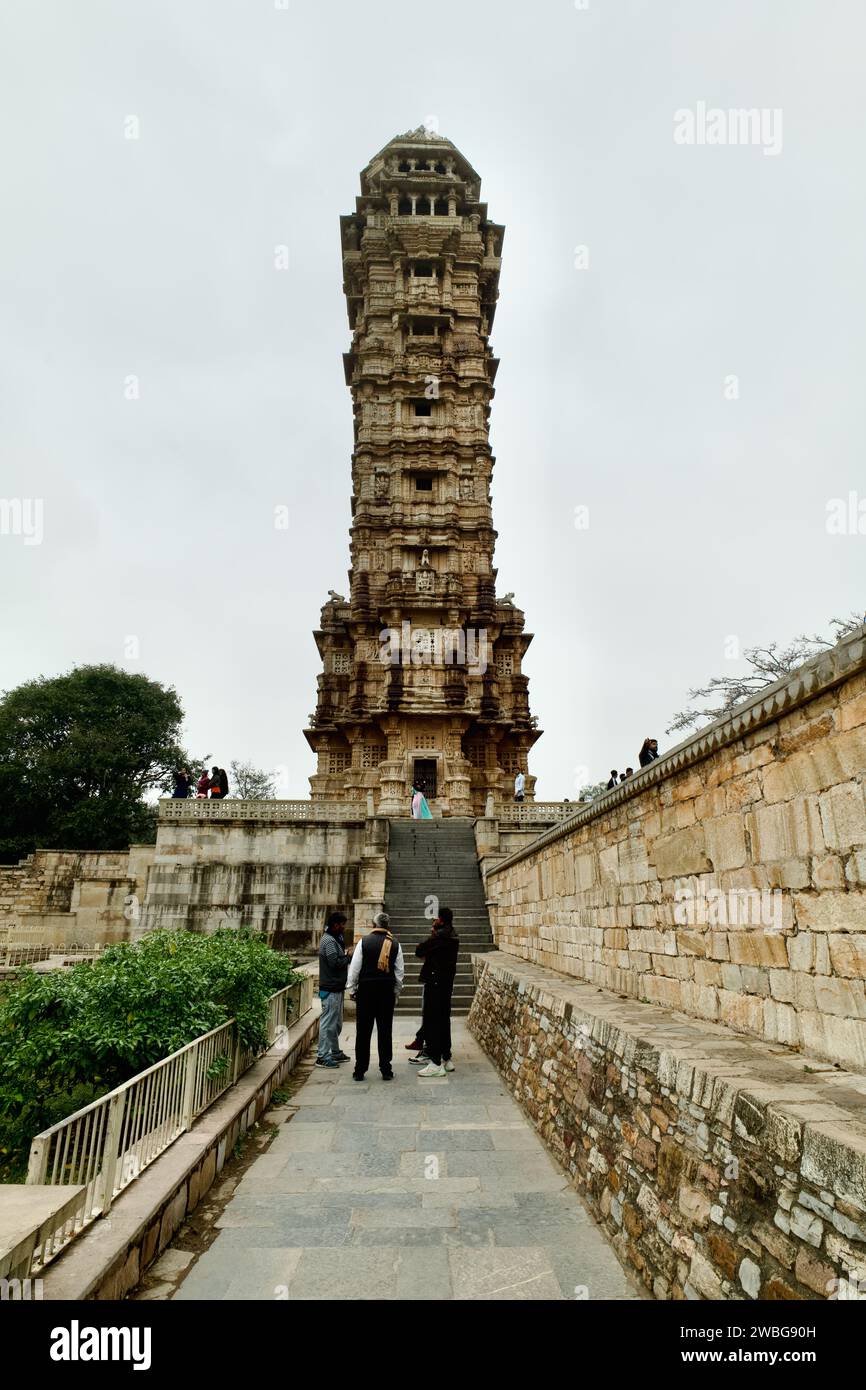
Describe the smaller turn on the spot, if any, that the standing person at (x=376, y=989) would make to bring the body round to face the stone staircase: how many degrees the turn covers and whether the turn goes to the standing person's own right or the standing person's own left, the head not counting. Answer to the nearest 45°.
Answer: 0° — they already face it

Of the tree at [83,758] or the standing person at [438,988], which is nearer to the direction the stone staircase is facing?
the standing person

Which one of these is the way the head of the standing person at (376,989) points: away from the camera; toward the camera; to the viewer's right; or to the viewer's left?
away from the camera

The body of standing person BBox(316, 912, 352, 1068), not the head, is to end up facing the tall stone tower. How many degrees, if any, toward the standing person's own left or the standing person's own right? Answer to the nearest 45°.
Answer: approximately 90° to the standing person's own left

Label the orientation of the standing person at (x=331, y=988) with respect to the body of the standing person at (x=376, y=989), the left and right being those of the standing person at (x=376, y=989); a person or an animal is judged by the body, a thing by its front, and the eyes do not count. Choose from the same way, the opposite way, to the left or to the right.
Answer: to the right

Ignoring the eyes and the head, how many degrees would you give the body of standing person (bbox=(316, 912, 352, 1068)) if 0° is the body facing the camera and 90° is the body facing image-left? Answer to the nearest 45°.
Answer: approximately 270°

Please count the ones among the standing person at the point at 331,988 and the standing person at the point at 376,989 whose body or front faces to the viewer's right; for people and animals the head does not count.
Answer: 1

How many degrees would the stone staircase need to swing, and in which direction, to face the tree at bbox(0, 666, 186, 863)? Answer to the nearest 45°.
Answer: approximately 135° to its right

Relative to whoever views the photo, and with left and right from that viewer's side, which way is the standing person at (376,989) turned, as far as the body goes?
facing away from the viewer

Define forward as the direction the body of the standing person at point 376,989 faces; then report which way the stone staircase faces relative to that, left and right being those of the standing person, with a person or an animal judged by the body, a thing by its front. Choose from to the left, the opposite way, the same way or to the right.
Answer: the opposite way
